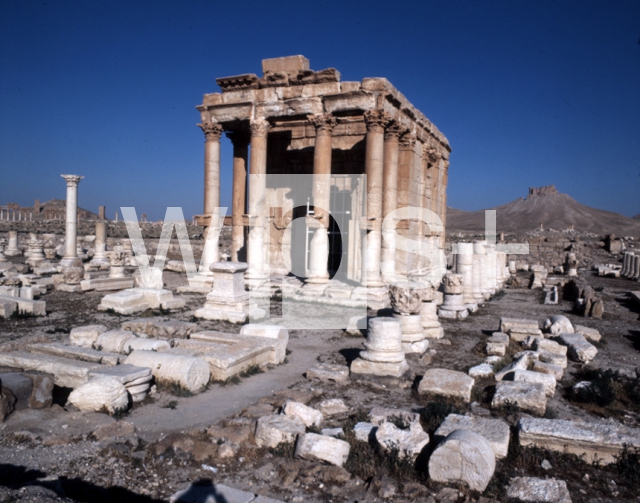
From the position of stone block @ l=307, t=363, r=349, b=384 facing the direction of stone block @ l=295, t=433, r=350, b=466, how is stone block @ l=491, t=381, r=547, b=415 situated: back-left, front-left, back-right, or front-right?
front-left

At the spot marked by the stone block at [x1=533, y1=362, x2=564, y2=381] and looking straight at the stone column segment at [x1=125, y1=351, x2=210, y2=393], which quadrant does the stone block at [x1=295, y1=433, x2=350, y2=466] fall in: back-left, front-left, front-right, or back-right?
front-left

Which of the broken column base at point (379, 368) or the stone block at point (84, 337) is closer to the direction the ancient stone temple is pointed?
the stone block

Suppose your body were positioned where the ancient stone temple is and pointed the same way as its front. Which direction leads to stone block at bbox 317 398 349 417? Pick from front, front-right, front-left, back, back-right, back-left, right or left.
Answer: front-left

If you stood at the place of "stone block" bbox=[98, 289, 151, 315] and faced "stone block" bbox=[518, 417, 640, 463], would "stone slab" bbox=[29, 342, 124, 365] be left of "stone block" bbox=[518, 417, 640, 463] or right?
right

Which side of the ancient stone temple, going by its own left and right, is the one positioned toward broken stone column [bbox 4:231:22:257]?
right

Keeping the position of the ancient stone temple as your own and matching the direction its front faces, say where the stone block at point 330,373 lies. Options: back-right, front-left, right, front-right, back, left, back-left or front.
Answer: front-left

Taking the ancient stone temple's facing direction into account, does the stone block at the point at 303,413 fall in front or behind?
in front

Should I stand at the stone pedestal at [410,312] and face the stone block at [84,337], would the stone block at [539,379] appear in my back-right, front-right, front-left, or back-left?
back-left

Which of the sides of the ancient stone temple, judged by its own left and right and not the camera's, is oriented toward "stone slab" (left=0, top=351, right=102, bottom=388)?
front

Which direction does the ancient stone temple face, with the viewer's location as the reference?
facing the viewer and to the left of the viewer

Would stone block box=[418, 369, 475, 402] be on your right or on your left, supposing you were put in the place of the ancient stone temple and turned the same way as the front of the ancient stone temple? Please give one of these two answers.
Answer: on your left

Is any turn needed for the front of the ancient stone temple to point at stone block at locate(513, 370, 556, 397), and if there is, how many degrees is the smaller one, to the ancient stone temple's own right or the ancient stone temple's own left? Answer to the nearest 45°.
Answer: approximately 45° to the ancient stone temple's own left

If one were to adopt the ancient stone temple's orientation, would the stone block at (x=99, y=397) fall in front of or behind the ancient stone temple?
in front

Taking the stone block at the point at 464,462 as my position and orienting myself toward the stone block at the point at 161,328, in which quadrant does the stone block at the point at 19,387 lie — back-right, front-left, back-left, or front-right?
front-left

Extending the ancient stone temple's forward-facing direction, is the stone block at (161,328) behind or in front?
in front

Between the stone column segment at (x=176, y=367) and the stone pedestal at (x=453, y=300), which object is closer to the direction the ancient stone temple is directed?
the stone column segment

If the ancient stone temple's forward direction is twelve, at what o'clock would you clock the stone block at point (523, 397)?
The stone block is roughly at 10 o'clock from the ancient stone temple.
